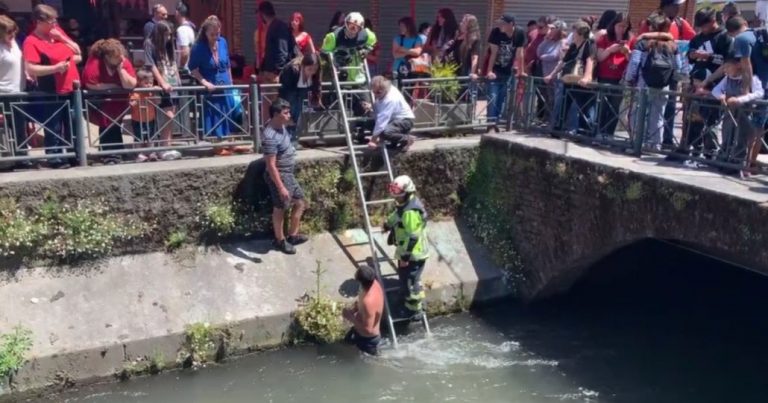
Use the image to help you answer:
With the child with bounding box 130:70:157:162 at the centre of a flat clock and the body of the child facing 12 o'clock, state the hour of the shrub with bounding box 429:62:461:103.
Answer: The shrub is roughly at 9 o'clock from the child.

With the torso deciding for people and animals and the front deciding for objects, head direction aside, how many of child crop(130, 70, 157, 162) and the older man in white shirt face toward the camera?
1

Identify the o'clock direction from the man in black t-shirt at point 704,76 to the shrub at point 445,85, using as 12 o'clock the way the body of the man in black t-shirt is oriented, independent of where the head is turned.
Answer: The shrub is roughly at 2 o'clock from the man in black t-shirt.

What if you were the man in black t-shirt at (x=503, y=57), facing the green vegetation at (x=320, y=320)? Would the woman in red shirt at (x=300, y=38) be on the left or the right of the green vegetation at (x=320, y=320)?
right

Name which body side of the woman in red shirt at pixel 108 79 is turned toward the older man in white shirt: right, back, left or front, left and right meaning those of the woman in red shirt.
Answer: left

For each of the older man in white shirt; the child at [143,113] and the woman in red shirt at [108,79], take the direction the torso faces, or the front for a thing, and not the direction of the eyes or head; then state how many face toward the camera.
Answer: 2

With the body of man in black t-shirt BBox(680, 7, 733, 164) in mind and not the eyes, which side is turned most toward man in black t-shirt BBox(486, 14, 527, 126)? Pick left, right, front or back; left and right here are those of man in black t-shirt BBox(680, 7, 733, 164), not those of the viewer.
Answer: right

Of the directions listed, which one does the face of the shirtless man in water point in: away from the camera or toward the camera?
away from the camera

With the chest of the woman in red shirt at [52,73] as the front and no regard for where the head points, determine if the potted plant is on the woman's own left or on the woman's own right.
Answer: on the woman's own left

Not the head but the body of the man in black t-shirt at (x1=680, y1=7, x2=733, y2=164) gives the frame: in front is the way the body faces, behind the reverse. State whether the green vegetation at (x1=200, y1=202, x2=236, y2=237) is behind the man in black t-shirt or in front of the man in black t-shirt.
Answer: in front

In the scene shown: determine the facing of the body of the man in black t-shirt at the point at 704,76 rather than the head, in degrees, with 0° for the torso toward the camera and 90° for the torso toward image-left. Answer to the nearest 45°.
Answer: approximately 45°

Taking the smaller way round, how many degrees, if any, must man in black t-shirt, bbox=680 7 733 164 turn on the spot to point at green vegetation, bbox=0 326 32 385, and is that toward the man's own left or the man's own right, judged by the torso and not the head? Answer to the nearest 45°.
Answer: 0° — they already face it
